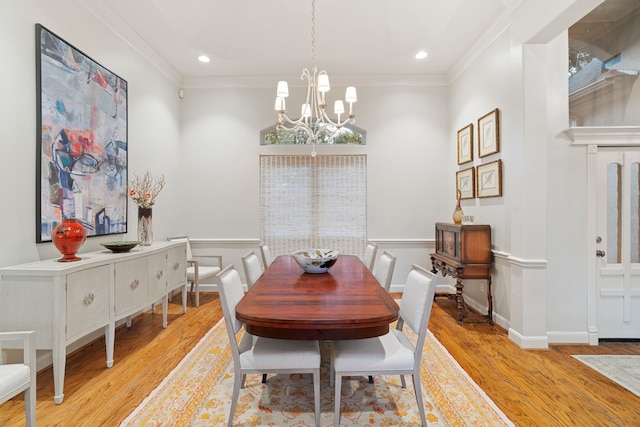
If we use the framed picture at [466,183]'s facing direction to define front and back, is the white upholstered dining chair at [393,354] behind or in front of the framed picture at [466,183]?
in front

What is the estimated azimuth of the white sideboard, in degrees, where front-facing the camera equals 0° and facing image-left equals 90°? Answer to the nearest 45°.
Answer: approximately 315°

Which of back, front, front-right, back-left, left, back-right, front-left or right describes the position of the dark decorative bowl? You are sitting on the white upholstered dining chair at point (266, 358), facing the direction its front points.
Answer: back-left

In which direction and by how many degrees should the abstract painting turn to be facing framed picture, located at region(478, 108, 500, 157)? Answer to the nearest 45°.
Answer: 0° — it already faces it

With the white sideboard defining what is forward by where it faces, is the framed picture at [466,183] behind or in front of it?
in front
